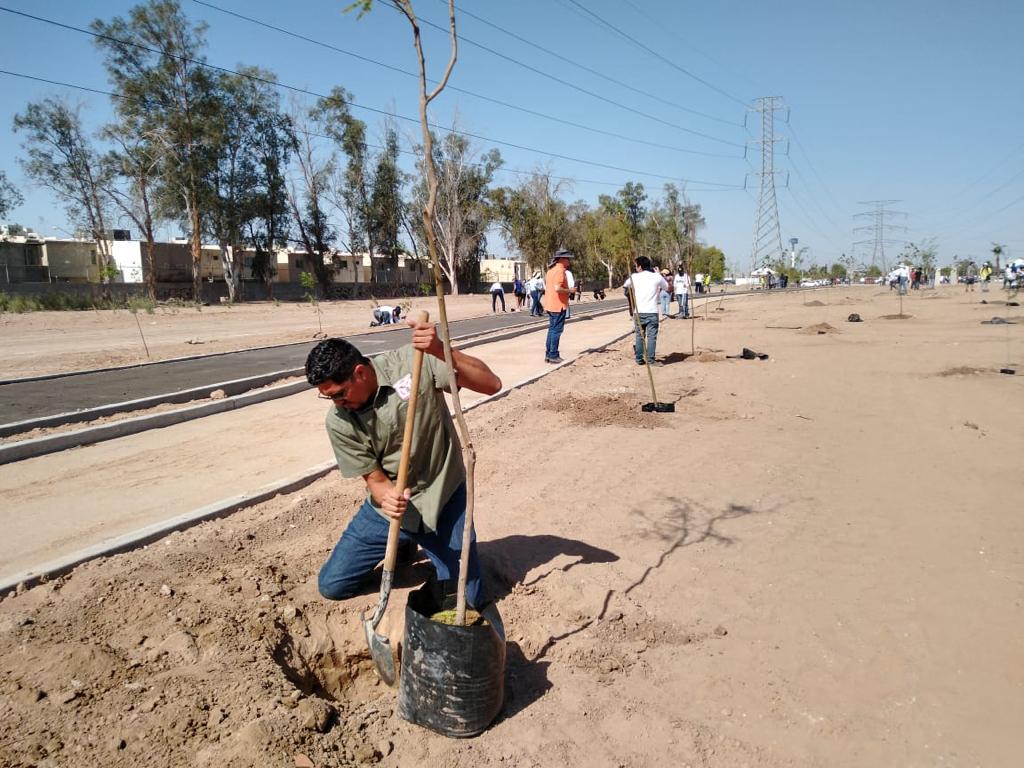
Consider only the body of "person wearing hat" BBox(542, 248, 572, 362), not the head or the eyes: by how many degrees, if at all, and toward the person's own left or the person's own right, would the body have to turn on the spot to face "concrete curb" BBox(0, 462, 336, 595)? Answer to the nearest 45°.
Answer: approximately 90° to the person's own right

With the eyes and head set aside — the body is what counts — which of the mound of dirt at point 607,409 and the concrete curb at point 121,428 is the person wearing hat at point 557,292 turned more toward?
the mound of dirt

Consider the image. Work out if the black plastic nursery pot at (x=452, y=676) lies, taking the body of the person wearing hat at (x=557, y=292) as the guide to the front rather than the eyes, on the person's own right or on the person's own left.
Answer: on the person's own right

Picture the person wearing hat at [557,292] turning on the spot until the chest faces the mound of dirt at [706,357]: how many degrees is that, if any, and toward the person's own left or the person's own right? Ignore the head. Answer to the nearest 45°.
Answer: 0° — they already face it

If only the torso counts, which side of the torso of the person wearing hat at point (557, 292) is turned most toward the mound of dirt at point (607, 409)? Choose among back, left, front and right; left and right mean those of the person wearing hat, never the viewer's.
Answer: right

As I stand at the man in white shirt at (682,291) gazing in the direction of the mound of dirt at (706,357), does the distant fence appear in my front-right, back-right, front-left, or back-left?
back-right

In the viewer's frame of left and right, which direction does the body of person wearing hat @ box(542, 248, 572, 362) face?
facing to the right of the viewer
